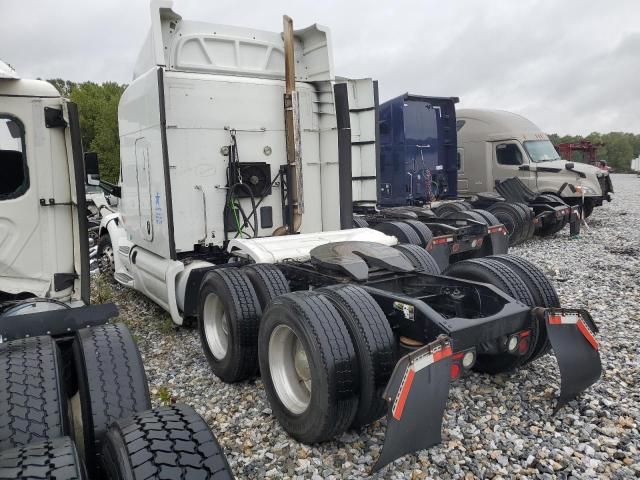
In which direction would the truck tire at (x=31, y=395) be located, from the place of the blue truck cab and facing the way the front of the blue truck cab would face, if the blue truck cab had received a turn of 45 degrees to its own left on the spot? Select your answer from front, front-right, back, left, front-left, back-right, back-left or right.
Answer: left

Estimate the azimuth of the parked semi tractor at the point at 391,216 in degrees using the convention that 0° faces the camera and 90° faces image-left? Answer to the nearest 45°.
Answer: approximately 135°

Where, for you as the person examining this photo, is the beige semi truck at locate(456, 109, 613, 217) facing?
facing the viewer and to the right of the viewer

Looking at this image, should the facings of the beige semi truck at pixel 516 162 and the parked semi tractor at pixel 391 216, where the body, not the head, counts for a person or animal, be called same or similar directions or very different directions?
very different directions

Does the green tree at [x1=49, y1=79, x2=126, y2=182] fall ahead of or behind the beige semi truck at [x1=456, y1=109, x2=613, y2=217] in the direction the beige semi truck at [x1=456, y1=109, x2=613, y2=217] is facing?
behind

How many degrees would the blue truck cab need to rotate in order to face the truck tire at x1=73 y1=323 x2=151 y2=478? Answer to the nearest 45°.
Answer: approximately 135° to its left

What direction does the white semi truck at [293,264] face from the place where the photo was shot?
facing away from the viewer and to the left of the viewer

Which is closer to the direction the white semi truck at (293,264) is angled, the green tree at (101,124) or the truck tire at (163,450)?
the green tree

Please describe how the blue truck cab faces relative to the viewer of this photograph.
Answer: facing away from the viewer and to the left of the viewer

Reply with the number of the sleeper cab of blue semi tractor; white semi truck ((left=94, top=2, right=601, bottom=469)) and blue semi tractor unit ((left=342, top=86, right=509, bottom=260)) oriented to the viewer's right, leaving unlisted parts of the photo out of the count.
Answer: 0

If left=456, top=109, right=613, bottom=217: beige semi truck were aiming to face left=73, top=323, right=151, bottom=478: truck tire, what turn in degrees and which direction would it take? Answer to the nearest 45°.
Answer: approximately 45° to its right
